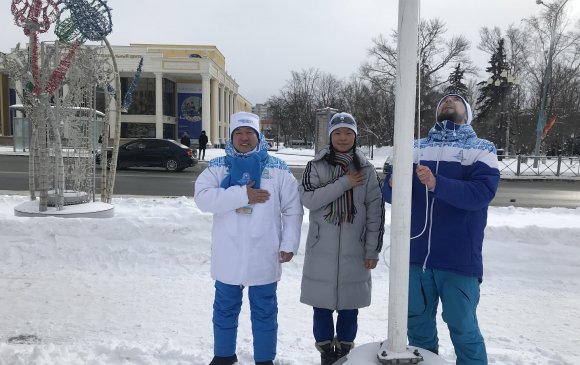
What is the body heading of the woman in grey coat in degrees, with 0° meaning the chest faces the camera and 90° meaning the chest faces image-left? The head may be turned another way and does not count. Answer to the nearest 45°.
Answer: approximately 0°

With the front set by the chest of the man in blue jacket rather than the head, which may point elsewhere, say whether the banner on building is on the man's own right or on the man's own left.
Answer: on the man's own right

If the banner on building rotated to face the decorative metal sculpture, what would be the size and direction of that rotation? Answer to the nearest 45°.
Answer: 0° — it already faces it

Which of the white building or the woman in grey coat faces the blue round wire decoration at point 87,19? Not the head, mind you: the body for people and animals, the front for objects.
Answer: the white building

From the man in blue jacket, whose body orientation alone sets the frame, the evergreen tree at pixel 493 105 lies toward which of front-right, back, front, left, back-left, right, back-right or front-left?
back-right

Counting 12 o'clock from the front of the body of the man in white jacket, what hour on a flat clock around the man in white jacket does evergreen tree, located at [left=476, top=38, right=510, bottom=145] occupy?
The evergreen tree is roughly at 7 o'clock from the man in white jacket.

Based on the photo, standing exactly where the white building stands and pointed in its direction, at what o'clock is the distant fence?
The distant fence is roughly at 11 o'clock from the white building.
